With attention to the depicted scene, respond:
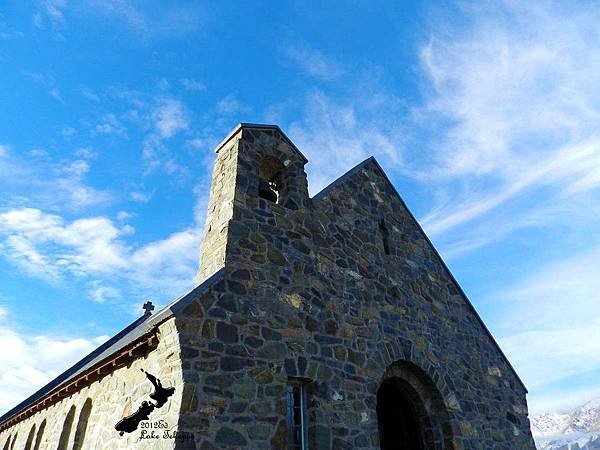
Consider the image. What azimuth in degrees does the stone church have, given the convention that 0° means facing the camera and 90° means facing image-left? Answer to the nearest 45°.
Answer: approximately 315°
